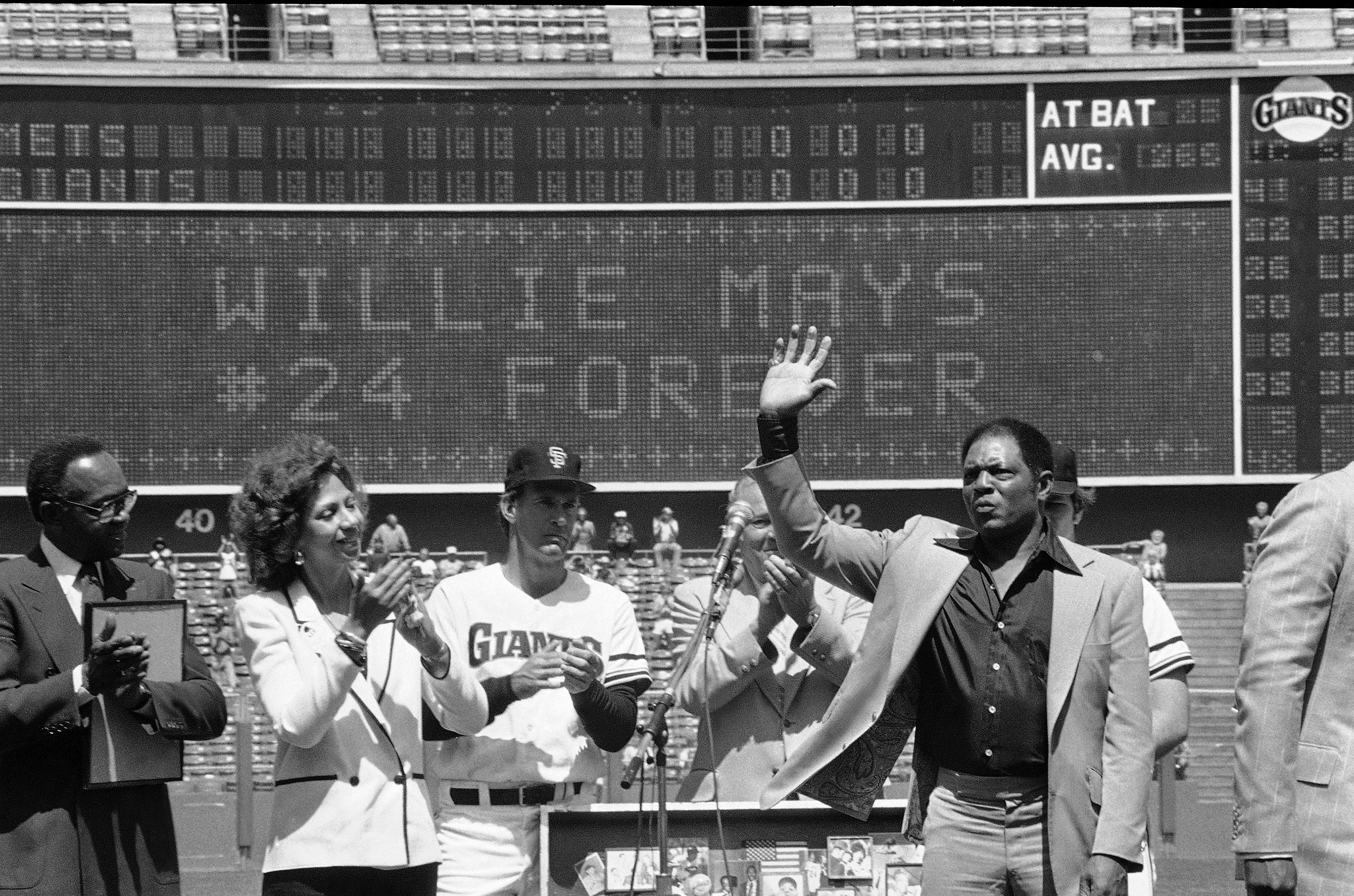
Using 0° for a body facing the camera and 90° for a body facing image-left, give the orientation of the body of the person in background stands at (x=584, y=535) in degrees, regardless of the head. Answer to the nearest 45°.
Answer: approximately 0°

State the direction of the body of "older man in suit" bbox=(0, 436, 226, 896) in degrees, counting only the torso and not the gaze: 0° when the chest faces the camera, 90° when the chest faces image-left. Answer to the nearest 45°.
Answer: approximately 315°

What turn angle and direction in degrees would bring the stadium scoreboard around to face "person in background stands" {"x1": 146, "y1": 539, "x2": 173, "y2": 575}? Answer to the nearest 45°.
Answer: approximately 90° to its right

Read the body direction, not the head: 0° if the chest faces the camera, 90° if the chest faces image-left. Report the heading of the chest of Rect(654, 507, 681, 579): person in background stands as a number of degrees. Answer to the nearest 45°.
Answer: approximately 0°

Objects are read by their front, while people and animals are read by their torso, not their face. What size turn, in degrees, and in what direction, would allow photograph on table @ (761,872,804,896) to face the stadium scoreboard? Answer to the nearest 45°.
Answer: approximately 180°

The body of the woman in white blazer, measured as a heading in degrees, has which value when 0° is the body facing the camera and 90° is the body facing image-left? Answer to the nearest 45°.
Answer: approximately 315°

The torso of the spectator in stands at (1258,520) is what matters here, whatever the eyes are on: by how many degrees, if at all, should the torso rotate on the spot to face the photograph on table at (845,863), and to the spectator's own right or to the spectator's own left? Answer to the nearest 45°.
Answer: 0° — they already face it
